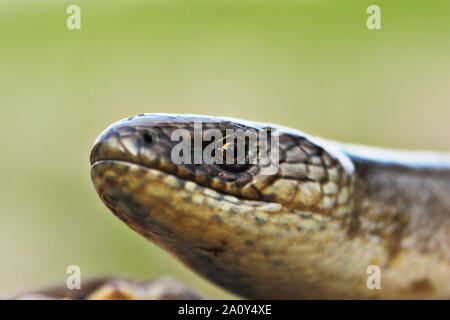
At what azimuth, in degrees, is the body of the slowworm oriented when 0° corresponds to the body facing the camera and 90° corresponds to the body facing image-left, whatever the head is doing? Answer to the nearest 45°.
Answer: approximately 90°
